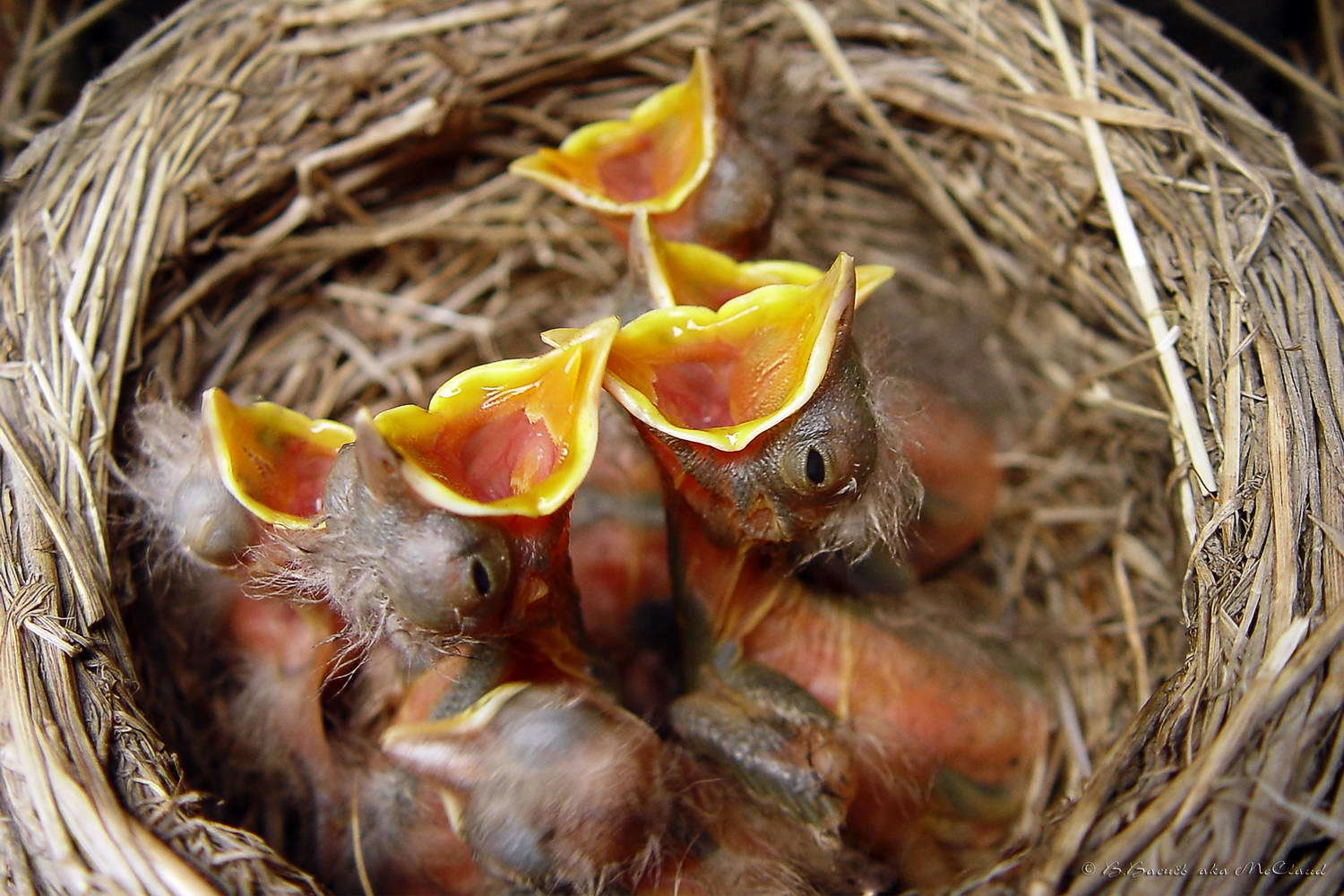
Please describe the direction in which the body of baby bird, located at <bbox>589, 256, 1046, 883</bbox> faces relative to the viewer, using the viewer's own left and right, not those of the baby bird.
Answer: facing to the left of the viewer
